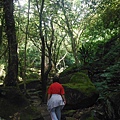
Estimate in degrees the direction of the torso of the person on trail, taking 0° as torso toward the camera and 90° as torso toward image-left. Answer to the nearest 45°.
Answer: approximately 180°

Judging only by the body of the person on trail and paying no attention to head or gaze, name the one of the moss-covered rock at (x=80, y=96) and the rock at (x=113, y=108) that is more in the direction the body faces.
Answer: the moss-covered rock

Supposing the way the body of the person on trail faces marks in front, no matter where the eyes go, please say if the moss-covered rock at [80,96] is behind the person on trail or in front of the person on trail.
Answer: in front

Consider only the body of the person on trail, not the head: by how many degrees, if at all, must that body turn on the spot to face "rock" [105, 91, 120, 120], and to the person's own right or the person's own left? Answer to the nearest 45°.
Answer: approximately 90° to the person's own right
